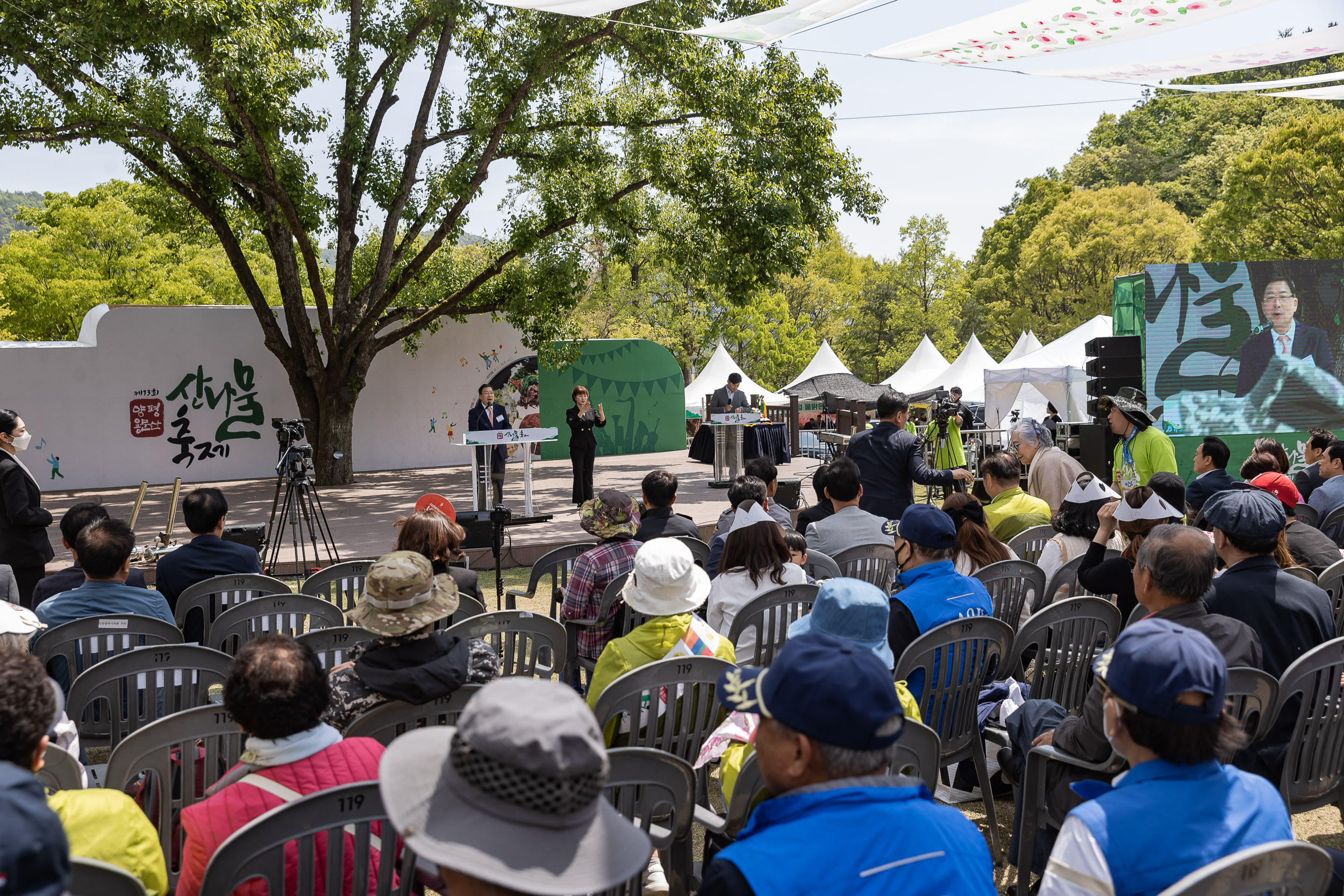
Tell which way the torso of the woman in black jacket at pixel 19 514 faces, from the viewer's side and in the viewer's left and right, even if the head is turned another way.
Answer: facing to the right of the viewer

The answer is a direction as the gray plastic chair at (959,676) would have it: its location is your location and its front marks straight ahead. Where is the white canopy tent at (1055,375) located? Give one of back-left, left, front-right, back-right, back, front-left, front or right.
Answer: front-right

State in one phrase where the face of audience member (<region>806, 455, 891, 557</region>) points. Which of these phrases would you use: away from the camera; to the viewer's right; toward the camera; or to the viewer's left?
away from the camera

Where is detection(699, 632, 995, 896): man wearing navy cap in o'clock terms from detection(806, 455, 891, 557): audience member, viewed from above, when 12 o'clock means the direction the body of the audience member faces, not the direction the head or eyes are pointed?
The man wearing navy cap is roughly at 6 o'clock from the audience member.

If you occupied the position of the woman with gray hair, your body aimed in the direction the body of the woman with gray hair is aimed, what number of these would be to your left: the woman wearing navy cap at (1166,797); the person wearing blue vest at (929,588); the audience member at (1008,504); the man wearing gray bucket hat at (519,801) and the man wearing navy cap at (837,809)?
5

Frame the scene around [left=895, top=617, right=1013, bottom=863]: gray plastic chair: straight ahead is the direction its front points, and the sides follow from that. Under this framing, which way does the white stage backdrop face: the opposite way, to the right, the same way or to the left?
the opposite way

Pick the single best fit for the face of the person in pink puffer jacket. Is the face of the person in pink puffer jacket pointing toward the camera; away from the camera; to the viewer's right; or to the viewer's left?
away from the camera

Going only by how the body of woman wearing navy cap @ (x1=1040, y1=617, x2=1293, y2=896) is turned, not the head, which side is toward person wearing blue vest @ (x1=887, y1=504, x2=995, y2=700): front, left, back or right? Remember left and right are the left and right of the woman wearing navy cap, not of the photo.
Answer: front

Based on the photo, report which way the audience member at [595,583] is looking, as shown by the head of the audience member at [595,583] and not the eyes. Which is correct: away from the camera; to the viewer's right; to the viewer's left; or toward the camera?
away from the camera

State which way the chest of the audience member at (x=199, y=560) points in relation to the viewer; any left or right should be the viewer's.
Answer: facing away from the viewer

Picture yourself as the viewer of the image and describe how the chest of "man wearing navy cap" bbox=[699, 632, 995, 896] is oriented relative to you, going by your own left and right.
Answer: facing away from the viewer and to the left of the viewer

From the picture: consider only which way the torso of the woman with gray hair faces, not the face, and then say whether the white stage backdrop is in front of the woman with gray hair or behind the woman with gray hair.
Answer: in front

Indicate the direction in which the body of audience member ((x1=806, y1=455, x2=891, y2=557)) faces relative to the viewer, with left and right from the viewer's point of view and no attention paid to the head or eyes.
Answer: facing away from the viewer

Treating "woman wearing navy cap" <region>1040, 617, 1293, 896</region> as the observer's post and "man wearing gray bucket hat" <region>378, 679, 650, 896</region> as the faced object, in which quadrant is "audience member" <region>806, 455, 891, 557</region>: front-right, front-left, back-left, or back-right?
back-right
